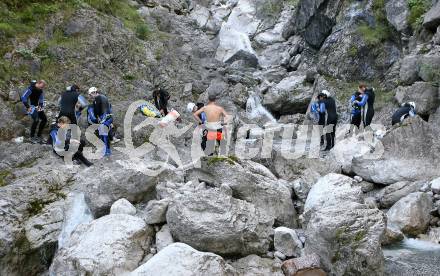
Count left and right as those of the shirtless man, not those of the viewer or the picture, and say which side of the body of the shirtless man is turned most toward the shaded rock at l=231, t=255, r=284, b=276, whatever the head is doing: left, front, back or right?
back

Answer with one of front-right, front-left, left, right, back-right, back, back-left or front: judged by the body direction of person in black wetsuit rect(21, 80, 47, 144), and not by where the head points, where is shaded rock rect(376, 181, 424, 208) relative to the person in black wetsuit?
front

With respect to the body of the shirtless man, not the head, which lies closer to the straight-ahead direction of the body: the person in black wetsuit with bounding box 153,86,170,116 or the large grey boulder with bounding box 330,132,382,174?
the person in black wetsuit

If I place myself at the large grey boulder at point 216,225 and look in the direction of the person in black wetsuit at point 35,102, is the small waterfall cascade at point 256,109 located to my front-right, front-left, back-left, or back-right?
front-right

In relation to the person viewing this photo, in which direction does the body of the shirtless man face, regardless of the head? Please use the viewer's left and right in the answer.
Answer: facing away from the viewer

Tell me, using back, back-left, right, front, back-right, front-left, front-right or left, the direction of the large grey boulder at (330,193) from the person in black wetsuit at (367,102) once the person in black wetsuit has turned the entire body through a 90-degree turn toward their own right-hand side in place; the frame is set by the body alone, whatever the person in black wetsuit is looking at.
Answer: back

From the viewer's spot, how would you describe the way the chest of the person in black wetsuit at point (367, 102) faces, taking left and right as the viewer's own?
facing to the left of the viewer

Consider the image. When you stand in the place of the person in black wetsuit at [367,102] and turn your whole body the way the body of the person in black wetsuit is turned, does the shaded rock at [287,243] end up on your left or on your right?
on your left

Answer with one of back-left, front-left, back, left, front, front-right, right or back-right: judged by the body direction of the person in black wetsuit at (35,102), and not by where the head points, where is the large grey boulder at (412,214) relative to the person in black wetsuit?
front

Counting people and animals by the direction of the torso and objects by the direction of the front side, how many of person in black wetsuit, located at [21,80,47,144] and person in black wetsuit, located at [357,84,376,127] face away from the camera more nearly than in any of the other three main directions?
0
